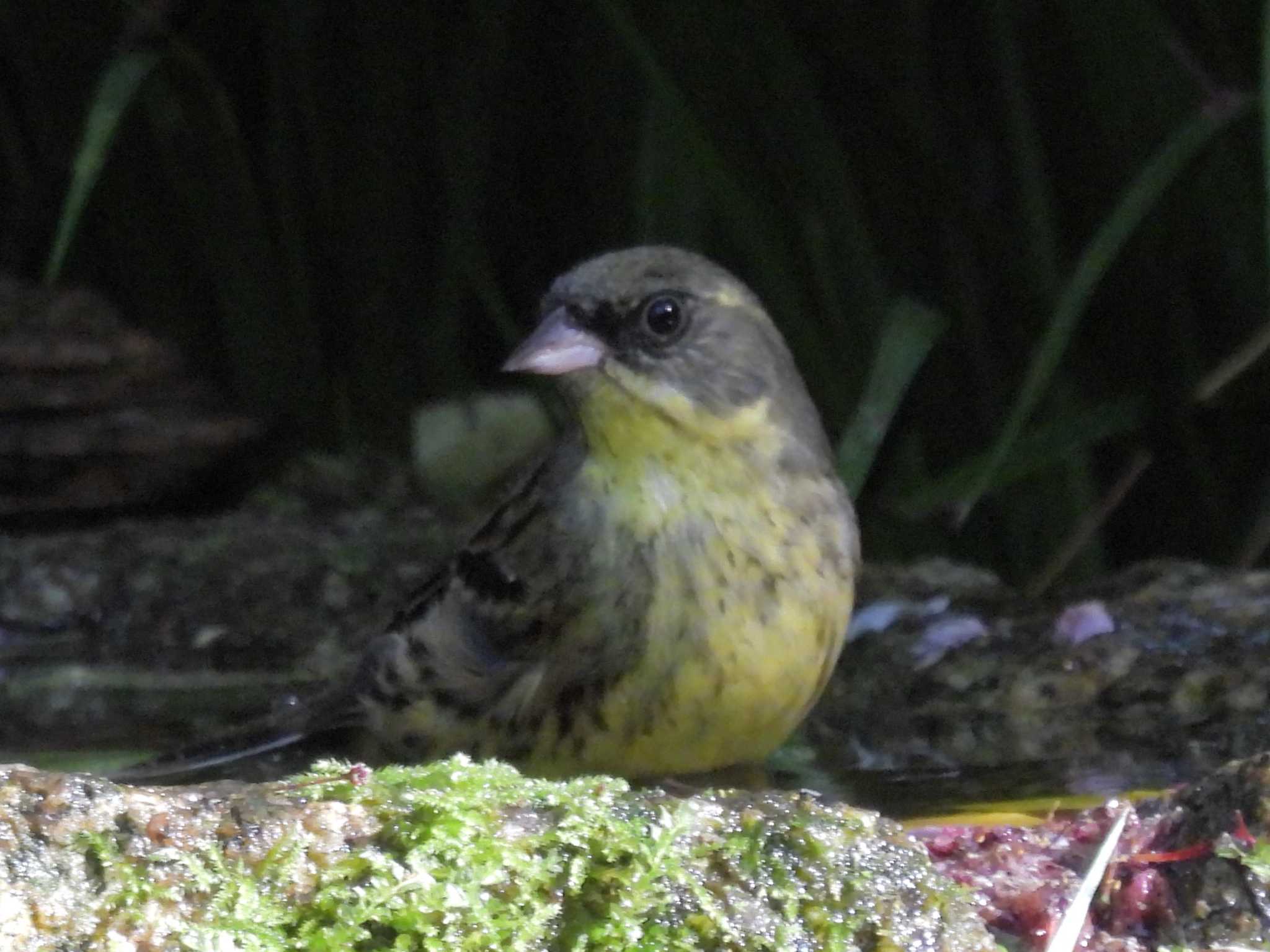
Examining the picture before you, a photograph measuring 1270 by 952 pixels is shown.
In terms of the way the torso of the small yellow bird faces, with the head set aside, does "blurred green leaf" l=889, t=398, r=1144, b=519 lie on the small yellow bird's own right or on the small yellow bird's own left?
on the small yellow bird's own left

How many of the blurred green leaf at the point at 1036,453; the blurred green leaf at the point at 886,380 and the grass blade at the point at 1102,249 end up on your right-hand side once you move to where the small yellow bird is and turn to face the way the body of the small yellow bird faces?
0

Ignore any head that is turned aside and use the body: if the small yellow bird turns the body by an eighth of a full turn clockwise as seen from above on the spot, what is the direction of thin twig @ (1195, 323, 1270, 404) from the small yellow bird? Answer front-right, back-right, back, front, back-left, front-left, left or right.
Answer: back-left

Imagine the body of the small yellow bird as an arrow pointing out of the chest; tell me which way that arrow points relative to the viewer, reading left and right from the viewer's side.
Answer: facing the viewer and to the right of the viewer

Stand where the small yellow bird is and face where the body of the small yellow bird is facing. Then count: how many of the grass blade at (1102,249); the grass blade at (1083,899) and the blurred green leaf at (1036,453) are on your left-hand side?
2

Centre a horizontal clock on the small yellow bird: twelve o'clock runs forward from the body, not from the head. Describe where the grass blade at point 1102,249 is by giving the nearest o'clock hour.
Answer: The grass blade is roughly at 9 o'clock from the small yellow bird.

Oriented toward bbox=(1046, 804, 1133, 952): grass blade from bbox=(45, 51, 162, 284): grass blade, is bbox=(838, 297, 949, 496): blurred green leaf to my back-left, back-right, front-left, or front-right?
front-left

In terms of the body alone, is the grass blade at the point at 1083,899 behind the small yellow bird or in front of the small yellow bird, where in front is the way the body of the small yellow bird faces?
in front

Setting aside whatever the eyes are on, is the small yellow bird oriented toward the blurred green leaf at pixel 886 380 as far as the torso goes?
no

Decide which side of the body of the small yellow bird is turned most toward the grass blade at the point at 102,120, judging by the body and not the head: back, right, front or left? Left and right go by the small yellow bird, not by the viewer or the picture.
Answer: back
